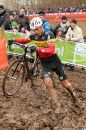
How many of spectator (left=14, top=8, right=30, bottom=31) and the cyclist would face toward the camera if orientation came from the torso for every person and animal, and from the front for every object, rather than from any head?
2

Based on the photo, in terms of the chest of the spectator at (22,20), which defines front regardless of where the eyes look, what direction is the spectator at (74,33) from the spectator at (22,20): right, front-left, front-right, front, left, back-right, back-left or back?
front-left

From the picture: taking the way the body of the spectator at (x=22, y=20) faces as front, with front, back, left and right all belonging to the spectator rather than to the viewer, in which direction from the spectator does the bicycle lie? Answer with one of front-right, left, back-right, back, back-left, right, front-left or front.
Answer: front

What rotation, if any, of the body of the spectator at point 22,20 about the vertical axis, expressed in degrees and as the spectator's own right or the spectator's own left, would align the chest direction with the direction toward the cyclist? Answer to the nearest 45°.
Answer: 0° — they already face them

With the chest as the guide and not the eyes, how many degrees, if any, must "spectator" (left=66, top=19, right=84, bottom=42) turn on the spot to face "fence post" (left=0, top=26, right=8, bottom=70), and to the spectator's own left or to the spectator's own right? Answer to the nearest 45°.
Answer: approximately 45° to the spectator's own right

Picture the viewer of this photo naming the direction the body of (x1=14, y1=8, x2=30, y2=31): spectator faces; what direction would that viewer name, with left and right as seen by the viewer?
facing the viewer

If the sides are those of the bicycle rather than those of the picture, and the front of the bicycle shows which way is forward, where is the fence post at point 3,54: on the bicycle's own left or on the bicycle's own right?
on the bicycle's own right

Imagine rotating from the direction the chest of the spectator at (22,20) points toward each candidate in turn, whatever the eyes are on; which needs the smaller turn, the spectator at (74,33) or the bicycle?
the bicycle

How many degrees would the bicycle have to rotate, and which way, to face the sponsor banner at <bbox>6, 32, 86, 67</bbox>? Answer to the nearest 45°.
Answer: approximately 180°

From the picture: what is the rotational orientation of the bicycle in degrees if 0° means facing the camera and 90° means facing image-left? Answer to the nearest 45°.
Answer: approximately 45°

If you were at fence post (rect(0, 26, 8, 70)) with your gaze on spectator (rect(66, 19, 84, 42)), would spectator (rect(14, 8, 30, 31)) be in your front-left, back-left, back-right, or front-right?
front-left

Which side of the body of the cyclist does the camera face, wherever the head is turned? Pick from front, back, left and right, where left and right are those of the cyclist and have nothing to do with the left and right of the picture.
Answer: front

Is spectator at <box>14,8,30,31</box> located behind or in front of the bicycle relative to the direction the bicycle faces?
behind

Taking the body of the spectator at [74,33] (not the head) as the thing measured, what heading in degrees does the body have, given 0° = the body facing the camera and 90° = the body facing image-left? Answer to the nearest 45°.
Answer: approximately 45°

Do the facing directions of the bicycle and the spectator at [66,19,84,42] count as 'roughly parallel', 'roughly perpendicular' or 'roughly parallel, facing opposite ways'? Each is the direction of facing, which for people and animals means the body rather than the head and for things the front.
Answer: roughly parallel
